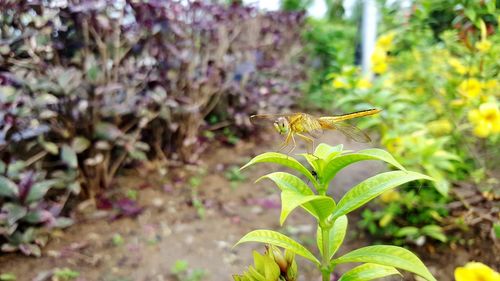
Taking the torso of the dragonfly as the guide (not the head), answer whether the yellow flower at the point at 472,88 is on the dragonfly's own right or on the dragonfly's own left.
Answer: on the dragonfly's own right

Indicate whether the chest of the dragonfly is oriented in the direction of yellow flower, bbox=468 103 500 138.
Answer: no

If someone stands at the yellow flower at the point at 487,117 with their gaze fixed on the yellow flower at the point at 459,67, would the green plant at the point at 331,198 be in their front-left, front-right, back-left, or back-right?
back-left

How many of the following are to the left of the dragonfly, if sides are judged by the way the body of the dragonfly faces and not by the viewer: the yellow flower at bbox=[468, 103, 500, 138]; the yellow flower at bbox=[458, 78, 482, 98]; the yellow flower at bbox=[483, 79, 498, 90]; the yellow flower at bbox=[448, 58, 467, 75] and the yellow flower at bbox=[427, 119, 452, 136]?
0

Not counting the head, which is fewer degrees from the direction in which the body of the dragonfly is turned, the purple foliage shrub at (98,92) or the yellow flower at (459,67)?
the purple foliage shrub

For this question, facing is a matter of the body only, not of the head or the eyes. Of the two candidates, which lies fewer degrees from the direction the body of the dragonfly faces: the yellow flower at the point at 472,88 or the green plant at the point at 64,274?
the green plant

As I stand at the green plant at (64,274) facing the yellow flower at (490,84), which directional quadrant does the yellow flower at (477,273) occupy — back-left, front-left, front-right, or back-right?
front-right

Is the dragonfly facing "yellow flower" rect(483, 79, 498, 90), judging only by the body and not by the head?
no

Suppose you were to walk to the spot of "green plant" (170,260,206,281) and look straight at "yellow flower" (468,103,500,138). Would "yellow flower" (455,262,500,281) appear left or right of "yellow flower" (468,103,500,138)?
right

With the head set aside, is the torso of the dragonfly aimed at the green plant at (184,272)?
no

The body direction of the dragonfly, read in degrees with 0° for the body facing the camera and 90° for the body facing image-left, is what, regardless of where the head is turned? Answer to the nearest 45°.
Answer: approximately 90°
